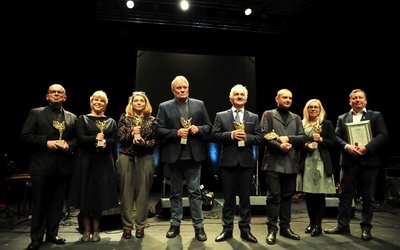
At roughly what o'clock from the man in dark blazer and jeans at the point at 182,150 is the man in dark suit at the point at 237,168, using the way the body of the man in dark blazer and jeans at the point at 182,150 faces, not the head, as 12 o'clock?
the man in dark suit at the point at 237,168 is roughly at 9 o'clock from the man in dark blazer and jeans at the point at 182,150.

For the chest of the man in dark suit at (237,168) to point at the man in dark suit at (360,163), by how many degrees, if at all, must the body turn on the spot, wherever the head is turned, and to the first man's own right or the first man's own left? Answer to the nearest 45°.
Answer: approximately 90° to the first man's own left

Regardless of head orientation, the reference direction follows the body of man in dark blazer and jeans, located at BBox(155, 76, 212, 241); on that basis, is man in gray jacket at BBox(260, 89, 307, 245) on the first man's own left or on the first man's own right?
on the first man's own left

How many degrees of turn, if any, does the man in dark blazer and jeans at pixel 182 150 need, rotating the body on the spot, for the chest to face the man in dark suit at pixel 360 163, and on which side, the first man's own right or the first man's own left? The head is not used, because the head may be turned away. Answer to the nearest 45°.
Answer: approximately 90° to the first man's own left

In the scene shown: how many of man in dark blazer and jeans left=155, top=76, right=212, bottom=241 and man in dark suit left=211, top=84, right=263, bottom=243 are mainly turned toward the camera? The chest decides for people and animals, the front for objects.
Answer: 2

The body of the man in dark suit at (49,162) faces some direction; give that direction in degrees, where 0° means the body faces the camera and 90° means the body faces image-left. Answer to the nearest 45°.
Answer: approximately 315°

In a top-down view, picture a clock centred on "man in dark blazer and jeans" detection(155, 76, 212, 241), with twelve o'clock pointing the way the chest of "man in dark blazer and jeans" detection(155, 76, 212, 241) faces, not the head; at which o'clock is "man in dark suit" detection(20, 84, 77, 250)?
"man in dark suit" detection(20, 84, 77, 250) is roughly at 3 o'clock from "man in dark blazer and jeans" detection(155, 76, 212, 241).
